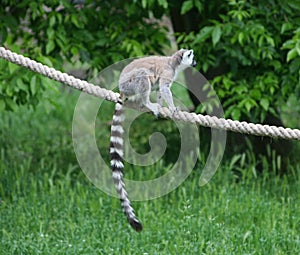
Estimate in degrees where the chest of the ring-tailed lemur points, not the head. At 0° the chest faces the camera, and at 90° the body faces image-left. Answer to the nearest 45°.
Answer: approximately 270°
